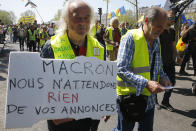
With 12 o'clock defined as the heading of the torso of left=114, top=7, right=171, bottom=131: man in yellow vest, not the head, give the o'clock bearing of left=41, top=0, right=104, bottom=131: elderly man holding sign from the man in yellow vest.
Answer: The elderly man holding sign is roughly at 3 o'clock from the man in yellow vest.

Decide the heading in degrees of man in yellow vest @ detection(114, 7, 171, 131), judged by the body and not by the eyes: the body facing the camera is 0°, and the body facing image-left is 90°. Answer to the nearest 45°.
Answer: approximately 315°

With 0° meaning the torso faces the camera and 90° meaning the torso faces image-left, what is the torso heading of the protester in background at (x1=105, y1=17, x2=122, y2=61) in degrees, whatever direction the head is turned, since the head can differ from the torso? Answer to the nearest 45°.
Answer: approximately 315°
